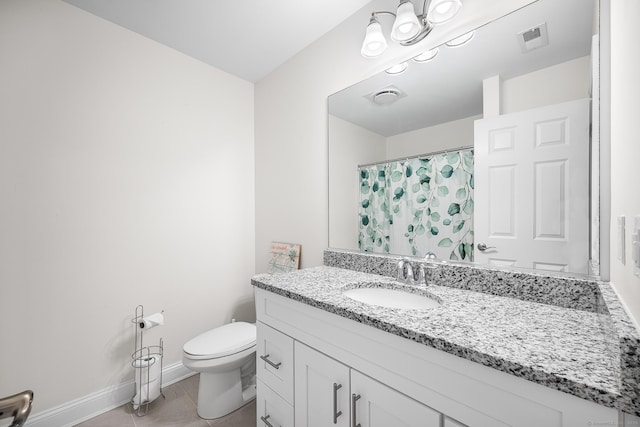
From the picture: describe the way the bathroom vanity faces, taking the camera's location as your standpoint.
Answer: facing the viewer and to the left of the viewer

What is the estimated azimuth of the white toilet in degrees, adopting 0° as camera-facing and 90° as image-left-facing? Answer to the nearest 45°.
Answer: approximately 45°

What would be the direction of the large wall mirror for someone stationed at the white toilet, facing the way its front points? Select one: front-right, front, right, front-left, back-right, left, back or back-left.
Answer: left

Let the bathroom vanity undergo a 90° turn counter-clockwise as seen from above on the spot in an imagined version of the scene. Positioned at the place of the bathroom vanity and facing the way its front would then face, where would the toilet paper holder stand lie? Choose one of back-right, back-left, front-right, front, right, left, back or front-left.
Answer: back-right

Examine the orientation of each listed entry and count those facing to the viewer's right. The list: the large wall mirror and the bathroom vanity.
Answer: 0

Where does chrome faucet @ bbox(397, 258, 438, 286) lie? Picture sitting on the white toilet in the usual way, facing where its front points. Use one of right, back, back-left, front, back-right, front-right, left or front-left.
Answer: left

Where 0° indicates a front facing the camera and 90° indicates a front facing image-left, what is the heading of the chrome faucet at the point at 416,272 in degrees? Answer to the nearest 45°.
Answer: approximately 45°

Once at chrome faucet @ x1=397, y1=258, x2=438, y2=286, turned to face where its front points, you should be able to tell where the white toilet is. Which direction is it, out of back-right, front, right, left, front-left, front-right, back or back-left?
front-right

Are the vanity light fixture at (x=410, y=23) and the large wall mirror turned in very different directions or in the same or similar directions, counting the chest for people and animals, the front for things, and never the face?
same or similar directions
